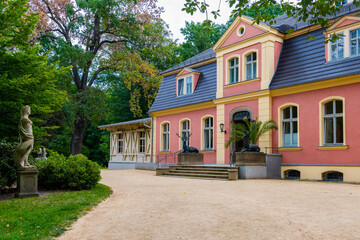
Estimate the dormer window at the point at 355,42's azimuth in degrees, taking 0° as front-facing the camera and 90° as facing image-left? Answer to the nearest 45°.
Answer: approximately 45°

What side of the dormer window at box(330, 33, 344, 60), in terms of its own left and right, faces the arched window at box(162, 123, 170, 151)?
right

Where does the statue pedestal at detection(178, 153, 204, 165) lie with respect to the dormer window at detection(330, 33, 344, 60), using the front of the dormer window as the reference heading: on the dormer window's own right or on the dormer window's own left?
on the dormer window's own right

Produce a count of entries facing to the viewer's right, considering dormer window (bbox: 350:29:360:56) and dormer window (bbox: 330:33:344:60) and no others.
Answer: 0

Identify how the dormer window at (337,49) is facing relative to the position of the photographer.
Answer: facing the viewer and to the left of the viewer
